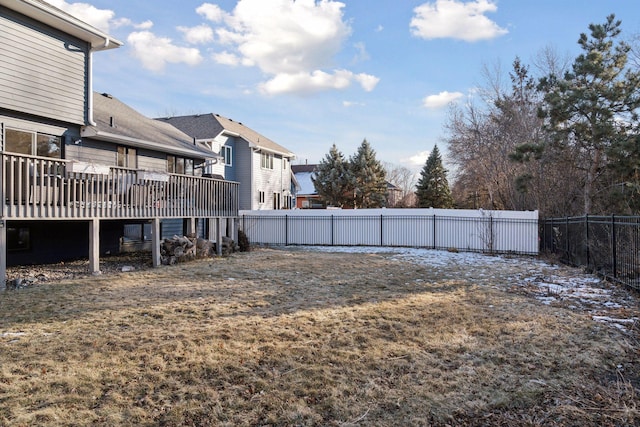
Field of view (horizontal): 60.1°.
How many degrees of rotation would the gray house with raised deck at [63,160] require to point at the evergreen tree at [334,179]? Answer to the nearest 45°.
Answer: approximately 90° to its right

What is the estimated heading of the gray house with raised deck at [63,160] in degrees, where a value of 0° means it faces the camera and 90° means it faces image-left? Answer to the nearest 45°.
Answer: approximately 135°

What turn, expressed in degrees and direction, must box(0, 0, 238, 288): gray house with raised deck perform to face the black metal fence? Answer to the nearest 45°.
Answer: approximately 180°

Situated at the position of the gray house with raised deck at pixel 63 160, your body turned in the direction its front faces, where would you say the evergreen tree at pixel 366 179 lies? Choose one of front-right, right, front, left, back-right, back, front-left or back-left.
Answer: right

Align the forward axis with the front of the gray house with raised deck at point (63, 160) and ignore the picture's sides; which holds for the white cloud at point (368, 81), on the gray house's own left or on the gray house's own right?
on the gray house's own right

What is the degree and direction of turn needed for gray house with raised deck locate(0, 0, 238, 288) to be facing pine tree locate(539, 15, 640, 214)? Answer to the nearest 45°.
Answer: approximately 135° to its right

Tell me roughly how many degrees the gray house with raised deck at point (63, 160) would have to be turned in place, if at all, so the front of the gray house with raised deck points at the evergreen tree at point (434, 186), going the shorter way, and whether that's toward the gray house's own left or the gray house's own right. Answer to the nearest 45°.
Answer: approximately 90° to the gray house's own right

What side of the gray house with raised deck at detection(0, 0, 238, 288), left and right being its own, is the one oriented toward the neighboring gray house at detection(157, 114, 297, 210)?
right
